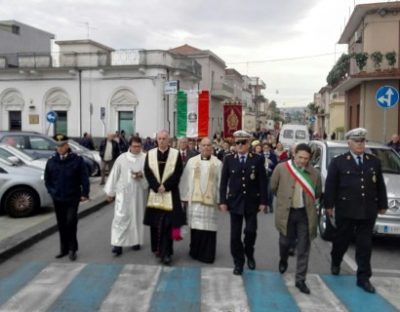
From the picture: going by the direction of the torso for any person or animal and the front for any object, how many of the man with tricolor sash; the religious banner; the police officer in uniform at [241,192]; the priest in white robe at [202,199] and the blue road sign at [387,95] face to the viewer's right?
0

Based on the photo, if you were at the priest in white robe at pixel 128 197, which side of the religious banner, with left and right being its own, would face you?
front

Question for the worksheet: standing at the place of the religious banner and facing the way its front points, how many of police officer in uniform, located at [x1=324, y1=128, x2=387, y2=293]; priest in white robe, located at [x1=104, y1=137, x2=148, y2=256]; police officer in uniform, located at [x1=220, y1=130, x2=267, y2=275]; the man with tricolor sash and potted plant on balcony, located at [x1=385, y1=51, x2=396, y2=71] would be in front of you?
4

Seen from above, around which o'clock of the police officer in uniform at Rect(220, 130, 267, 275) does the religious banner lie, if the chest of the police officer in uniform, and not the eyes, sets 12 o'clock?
The religious banner is roughly at 6 o'clock from the police officer in uniform.

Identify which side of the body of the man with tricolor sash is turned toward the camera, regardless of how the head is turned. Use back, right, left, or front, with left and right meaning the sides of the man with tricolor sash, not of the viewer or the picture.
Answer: front

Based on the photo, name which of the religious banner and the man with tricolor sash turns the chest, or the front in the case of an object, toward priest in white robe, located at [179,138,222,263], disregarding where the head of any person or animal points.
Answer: the religious banner

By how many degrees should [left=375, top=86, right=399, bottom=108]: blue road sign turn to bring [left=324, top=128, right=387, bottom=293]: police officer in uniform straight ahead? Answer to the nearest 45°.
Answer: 0° — it already faces them

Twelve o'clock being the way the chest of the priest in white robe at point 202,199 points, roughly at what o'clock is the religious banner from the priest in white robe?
The religious banner is roughly at 6 o'clock from the priest in white robe.

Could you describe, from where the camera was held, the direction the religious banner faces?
facing the viewer

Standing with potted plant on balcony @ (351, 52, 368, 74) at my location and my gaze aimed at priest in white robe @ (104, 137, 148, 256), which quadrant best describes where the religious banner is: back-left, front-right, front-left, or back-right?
front-right

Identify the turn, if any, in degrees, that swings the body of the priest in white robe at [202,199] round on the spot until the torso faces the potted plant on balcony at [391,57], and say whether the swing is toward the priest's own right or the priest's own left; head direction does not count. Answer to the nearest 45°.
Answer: approximately 135° to the priest's own left

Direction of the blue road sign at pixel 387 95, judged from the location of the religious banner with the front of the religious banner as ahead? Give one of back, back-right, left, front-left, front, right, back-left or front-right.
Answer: front-left

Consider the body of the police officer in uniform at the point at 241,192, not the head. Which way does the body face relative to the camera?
toward the camera

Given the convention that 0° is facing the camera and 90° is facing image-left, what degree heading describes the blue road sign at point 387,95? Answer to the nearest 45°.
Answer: approximately 0°

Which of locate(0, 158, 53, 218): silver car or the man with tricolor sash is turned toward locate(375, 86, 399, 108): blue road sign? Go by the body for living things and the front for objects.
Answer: the silver car

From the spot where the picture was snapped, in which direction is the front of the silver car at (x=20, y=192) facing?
facing to the right of the viewer
